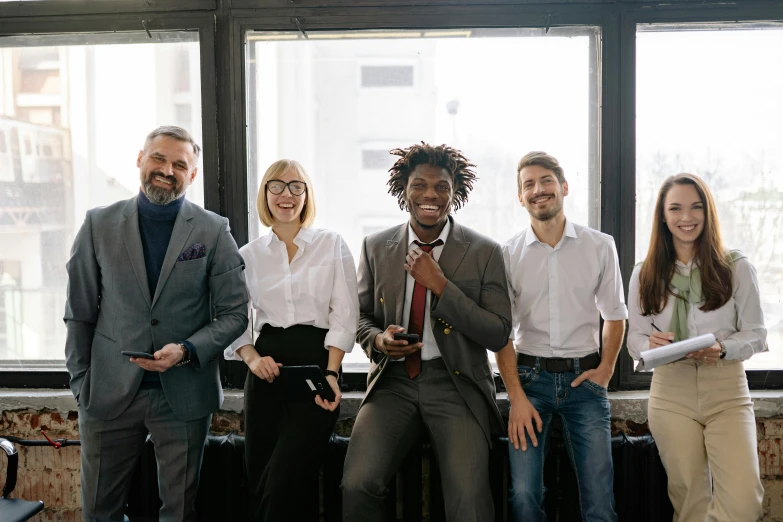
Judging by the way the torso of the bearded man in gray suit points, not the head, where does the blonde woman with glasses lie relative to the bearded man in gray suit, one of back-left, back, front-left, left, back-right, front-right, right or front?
left

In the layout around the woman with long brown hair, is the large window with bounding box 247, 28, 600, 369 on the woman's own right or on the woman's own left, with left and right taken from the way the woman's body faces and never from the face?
on the woman's own right

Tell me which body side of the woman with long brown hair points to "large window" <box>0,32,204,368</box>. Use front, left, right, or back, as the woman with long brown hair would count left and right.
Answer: right

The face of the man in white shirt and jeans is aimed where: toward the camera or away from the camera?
toward the camera

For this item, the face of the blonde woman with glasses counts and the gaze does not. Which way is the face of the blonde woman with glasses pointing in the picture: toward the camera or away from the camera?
toward the camera

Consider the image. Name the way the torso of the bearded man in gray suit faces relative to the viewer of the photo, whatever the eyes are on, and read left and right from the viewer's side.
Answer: facing the viewer

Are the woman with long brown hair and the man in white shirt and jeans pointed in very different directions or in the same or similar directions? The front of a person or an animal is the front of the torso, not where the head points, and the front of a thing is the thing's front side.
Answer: same or similar directions

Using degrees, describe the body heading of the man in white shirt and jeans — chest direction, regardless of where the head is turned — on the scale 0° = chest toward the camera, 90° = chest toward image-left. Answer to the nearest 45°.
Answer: approximately 0°

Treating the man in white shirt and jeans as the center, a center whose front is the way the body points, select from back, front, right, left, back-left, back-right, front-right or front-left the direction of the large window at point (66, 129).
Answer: right

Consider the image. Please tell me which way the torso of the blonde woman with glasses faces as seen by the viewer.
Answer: toward the camera

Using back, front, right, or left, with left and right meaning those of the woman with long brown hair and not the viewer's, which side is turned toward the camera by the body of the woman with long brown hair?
front

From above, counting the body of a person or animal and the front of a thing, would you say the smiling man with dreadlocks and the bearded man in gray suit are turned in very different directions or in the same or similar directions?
same or similar directions

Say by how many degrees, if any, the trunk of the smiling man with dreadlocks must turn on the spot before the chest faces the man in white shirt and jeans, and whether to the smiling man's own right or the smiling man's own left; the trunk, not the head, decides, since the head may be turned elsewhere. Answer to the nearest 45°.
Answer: approximately 90° to the smiling man's own left

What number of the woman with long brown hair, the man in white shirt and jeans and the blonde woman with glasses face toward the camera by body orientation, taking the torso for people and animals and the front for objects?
3
